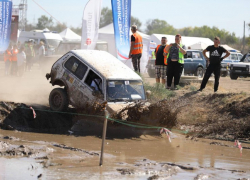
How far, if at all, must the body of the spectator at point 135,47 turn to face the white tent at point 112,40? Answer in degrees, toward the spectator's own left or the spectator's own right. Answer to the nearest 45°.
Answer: approximately 45° to the spectator's own right

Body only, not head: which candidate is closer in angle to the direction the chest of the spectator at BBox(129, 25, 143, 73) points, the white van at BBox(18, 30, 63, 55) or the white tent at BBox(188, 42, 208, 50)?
the white van

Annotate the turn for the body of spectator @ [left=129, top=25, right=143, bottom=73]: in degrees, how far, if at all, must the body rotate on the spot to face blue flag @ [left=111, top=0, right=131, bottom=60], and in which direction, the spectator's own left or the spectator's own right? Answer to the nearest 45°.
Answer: approximately 45° to the spectator's own right
